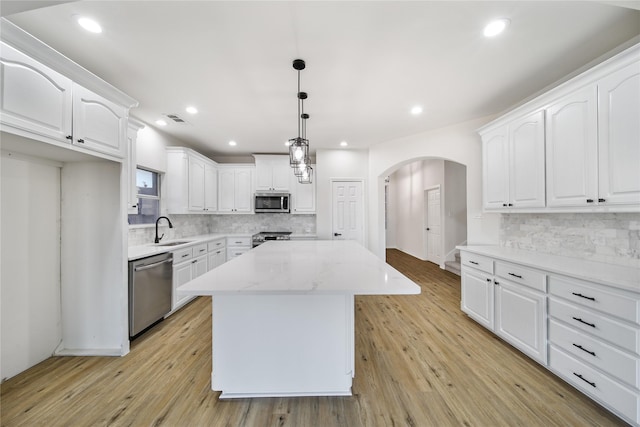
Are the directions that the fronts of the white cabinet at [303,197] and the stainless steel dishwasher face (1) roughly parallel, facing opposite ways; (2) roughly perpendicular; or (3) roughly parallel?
roughly perpendicular

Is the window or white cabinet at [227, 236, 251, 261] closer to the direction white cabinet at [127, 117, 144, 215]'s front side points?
the white cabinet

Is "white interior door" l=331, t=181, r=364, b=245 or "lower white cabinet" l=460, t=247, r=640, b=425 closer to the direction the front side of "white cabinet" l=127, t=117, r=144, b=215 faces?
the lower white cabinet

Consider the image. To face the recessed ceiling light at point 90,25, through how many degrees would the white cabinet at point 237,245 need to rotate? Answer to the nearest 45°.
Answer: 0° — it already faces it

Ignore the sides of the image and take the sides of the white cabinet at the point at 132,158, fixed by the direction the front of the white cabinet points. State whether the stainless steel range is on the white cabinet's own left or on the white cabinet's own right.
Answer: on the white cabinet's own left

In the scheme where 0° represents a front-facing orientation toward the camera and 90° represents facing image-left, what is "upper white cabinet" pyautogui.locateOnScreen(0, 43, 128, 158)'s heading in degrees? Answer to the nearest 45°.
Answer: approximately 315°

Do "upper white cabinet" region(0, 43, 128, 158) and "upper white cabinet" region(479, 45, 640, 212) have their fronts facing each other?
yes

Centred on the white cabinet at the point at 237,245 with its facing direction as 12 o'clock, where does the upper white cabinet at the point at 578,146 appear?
The upper white cabinet is roughly at 11 o'clock from the white cabinet.

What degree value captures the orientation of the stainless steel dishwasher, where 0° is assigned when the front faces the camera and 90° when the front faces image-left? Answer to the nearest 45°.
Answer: approximately 315°

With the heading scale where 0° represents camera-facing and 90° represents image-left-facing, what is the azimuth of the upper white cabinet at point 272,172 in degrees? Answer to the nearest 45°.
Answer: approximately 0°

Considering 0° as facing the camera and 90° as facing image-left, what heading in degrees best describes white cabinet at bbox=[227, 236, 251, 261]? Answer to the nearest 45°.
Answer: approximately 0°
